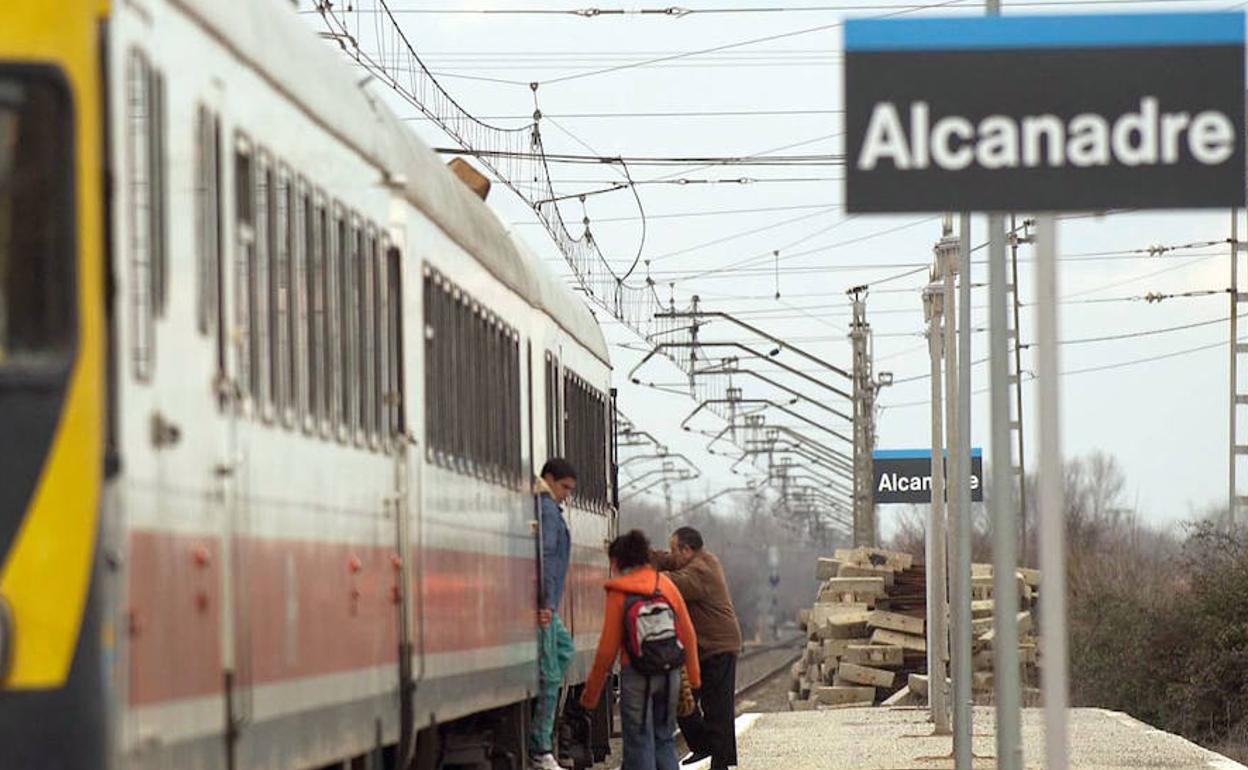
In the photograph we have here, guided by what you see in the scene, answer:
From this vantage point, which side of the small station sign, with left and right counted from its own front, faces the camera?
front

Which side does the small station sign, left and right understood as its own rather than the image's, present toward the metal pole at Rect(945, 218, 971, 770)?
front

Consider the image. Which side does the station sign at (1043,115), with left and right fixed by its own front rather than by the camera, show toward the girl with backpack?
back

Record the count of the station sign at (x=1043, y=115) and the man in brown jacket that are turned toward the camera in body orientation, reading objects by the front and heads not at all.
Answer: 1

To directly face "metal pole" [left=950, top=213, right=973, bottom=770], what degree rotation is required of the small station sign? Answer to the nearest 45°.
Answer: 0° — it already faces it

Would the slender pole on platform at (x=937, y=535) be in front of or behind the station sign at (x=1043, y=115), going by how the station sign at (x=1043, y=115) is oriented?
behind

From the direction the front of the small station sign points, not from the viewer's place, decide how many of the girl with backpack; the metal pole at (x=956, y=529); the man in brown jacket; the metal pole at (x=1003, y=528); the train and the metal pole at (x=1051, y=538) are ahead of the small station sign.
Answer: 6

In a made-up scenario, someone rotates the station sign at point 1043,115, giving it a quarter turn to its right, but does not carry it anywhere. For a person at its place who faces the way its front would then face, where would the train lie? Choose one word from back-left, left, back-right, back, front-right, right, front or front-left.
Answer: front

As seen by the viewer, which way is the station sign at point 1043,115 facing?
toward the camera

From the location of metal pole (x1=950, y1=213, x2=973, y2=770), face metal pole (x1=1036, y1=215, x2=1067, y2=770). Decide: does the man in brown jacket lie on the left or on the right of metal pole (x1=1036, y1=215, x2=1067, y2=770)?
right

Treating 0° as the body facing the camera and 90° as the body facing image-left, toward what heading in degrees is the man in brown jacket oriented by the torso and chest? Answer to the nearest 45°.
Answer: approximately 90°

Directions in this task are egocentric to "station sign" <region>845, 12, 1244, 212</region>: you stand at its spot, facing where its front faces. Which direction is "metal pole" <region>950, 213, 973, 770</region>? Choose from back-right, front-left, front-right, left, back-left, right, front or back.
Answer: back
